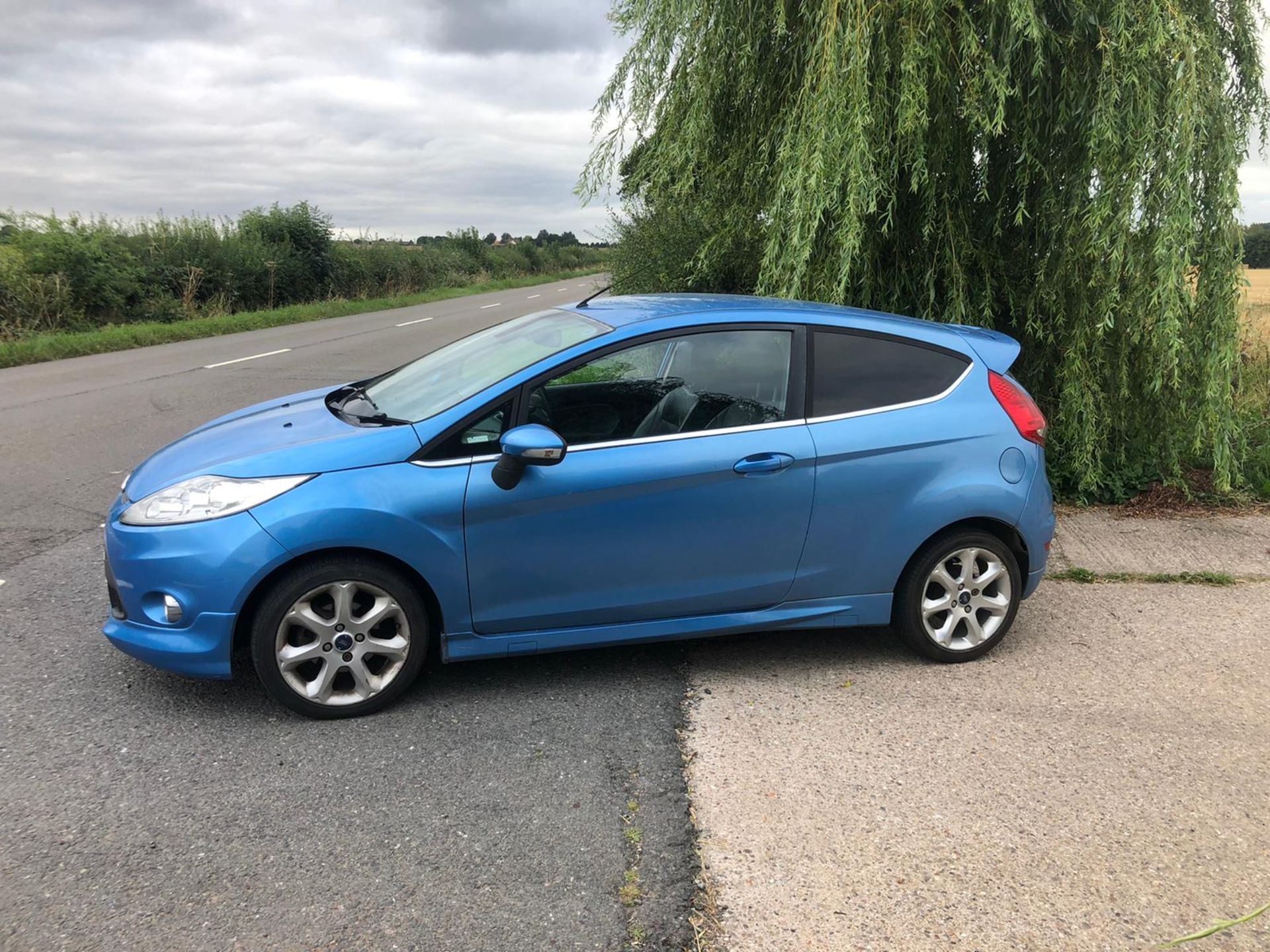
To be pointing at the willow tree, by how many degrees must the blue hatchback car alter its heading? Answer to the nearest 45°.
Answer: approximately 135° to its right

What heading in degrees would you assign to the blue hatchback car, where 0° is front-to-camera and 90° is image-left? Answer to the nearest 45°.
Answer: approximately 90°
